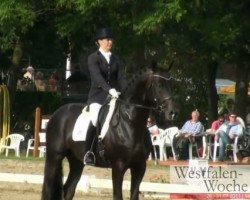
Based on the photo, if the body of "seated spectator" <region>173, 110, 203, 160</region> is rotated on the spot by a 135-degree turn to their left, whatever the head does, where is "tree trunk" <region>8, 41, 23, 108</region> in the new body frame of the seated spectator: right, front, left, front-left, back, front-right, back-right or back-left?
back-left

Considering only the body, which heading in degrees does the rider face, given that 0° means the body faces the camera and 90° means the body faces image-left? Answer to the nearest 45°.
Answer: approximately 315°

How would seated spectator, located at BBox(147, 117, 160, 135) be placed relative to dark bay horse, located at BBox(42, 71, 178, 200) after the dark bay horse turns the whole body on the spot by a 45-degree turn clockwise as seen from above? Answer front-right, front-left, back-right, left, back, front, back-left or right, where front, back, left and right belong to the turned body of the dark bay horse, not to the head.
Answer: back

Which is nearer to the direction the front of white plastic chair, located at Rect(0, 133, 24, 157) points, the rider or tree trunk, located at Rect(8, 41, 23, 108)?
the rider

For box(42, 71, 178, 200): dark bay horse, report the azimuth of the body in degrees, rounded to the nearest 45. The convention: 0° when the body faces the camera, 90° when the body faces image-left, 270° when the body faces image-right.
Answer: approximately 315°

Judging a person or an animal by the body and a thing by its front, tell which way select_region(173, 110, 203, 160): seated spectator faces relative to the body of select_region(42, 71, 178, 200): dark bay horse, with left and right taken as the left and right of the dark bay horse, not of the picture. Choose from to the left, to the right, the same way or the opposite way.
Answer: to the right

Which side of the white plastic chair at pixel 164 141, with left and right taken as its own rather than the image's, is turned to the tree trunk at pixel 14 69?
right

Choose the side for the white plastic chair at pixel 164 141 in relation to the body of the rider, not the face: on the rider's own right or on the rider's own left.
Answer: on the rider's own left

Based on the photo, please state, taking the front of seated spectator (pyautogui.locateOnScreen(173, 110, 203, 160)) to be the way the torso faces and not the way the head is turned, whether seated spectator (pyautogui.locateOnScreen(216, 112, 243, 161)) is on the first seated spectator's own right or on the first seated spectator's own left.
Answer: on the first seated spectator's own left
